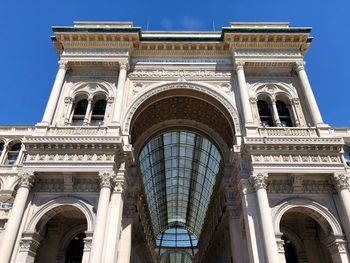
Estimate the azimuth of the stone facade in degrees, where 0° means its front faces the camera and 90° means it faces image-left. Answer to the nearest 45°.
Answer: approximately 0°
